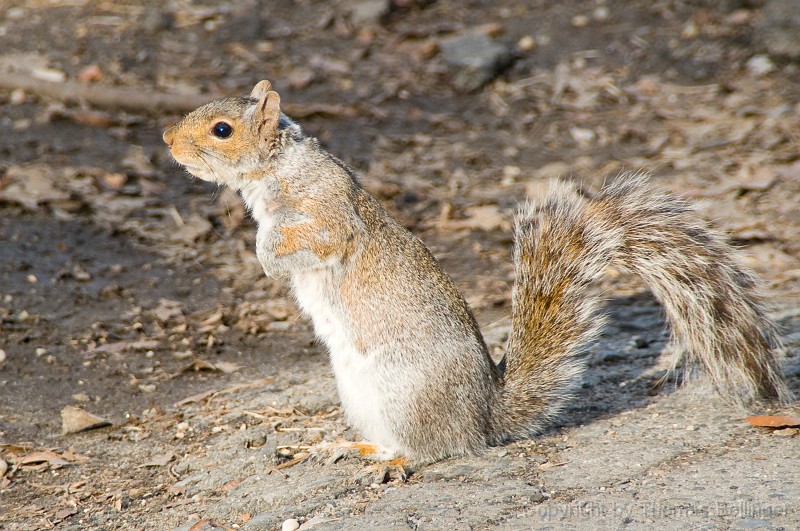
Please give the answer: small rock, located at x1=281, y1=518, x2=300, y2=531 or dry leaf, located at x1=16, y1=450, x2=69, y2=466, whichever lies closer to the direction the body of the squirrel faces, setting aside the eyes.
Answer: the dry leaf

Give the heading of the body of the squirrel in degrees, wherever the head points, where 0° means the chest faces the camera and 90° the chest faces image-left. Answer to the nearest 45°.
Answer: approximately 90°

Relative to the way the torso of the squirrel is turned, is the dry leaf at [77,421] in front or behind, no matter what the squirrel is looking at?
in front

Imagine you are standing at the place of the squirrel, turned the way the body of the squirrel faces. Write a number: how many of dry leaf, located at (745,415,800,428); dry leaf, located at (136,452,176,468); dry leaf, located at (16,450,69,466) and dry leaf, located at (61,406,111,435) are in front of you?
3

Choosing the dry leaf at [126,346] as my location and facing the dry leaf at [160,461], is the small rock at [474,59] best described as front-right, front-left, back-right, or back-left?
back-left

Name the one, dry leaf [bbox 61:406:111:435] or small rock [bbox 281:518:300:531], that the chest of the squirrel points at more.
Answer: the dry leaf

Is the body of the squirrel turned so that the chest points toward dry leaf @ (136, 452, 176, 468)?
yes

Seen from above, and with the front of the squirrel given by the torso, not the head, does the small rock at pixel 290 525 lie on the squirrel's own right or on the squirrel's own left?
on the squirrel's own left

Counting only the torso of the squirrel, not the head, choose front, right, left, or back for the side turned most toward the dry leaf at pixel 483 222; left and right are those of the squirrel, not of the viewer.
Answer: right

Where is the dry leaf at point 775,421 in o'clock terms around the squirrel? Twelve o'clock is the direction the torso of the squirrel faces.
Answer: The dry leaf is roughly at 6 o'clock from the squirrel.

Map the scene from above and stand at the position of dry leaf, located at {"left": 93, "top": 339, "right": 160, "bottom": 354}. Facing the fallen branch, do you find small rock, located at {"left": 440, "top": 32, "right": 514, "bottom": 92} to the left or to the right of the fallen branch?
right

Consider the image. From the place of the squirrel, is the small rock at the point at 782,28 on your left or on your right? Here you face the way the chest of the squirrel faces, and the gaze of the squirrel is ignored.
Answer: on your right

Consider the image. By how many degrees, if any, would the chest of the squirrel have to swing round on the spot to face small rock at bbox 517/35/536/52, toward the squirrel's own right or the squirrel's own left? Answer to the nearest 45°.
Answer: approximately 90° to the squirrel's own right

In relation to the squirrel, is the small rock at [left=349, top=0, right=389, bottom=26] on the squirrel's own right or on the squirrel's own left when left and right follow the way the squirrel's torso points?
on the squirrel's own right

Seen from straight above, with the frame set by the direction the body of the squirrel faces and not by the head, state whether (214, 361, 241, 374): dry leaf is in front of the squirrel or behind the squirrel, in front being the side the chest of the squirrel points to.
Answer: in front
